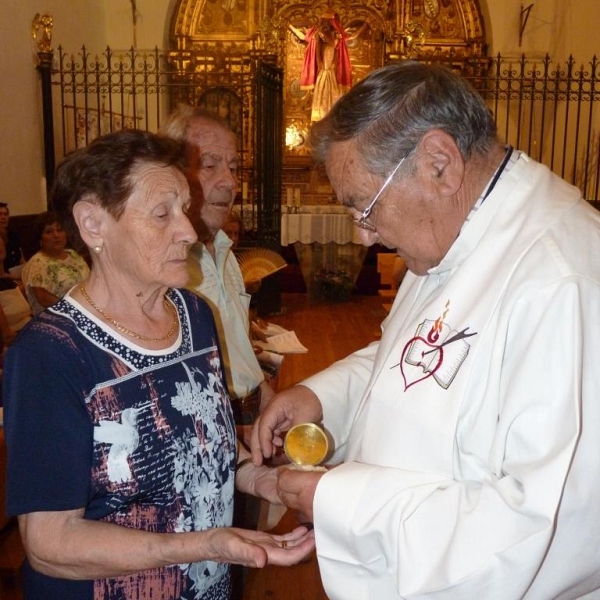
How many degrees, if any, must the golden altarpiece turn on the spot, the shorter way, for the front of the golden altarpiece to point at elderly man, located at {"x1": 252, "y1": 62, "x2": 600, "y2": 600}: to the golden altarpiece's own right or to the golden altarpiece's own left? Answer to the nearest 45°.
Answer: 0° — it already faces them

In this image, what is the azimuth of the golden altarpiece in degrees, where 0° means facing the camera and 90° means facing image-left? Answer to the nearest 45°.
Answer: approximately 0°

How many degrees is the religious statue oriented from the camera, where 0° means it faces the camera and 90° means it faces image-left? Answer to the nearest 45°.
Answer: approximately 0°

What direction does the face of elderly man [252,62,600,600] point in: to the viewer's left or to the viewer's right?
to the viewer's left

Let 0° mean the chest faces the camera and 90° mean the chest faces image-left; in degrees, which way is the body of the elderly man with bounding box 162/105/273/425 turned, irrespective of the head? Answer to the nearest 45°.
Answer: approximately 315°

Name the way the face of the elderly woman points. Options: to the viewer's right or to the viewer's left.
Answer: to the viewer's right

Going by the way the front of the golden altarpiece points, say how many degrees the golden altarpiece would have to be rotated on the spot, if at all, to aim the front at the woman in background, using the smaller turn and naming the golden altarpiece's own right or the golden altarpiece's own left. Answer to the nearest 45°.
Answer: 0° — it already faces them

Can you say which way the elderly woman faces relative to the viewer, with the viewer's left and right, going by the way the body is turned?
facing the viewer and to the right of the viewer
